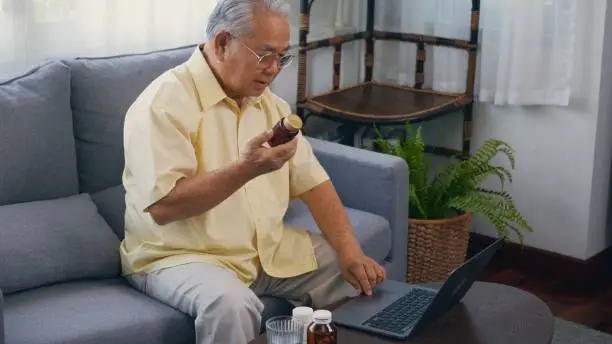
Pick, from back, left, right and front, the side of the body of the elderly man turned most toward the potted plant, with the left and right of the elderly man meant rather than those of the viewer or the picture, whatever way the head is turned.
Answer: left

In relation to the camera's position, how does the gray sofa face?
facing the viewer and to the right of the viewer

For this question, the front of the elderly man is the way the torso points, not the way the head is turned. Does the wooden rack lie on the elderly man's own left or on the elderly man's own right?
on the elderly man's own left

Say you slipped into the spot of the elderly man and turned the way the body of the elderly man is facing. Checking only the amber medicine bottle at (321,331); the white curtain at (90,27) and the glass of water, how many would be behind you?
1

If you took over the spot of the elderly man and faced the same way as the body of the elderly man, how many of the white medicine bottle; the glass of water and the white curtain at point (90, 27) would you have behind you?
1

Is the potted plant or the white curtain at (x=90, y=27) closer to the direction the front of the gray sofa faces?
the potted plant

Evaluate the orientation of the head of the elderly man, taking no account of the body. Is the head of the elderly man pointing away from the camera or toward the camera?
toward the camera

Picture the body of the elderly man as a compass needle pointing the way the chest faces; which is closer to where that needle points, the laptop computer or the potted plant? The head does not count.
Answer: the laptop computer

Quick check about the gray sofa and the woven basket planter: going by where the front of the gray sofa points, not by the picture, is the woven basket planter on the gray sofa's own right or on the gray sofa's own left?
on the gray sofa's own left

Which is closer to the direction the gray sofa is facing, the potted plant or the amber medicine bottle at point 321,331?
the amber medicine bottle

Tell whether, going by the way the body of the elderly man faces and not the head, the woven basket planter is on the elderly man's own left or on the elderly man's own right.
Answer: on the elderly man's own left

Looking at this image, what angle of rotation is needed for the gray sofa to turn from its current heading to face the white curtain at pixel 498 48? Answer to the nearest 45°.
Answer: approximately 90° to its left

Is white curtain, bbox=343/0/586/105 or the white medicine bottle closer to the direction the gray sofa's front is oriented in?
the white medicine bottle

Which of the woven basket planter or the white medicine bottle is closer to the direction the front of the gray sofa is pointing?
the white medicine bottle
